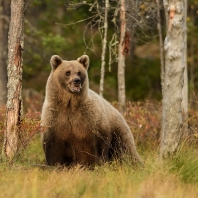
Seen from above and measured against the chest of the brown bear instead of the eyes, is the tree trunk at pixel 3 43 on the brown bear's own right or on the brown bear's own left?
on the brown bear's own right

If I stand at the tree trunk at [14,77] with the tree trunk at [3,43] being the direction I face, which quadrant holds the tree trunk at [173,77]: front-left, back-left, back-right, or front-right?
back-right

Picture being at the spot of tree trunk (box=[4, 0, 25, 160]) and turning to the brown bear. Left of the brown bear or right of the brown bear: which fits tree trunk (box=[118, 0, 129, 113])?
left

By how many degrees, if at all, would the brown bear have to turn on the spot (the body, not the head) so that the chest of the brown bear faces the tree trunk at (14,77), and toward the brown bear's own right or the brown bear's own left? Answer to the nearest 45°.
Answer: approximately 45° to the brown bear's own right

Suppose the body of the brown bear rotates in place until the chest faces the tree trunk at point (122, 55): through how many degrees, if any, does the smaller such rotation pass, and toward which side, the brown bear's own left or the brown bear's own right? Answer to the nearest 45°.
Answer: approximately 135° to the brown bear's own right

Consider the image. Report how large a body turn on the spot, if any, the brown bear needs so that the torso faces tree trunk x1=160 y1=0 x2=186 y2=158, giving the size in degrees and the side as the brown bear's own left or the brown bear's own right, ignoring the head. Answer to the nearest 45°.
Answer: approximately 90° to the brown bear's own left

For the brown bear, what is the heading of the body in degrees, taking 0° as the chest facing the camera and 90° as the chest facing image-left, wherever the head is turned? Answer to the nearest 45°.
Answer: approximately 45°
